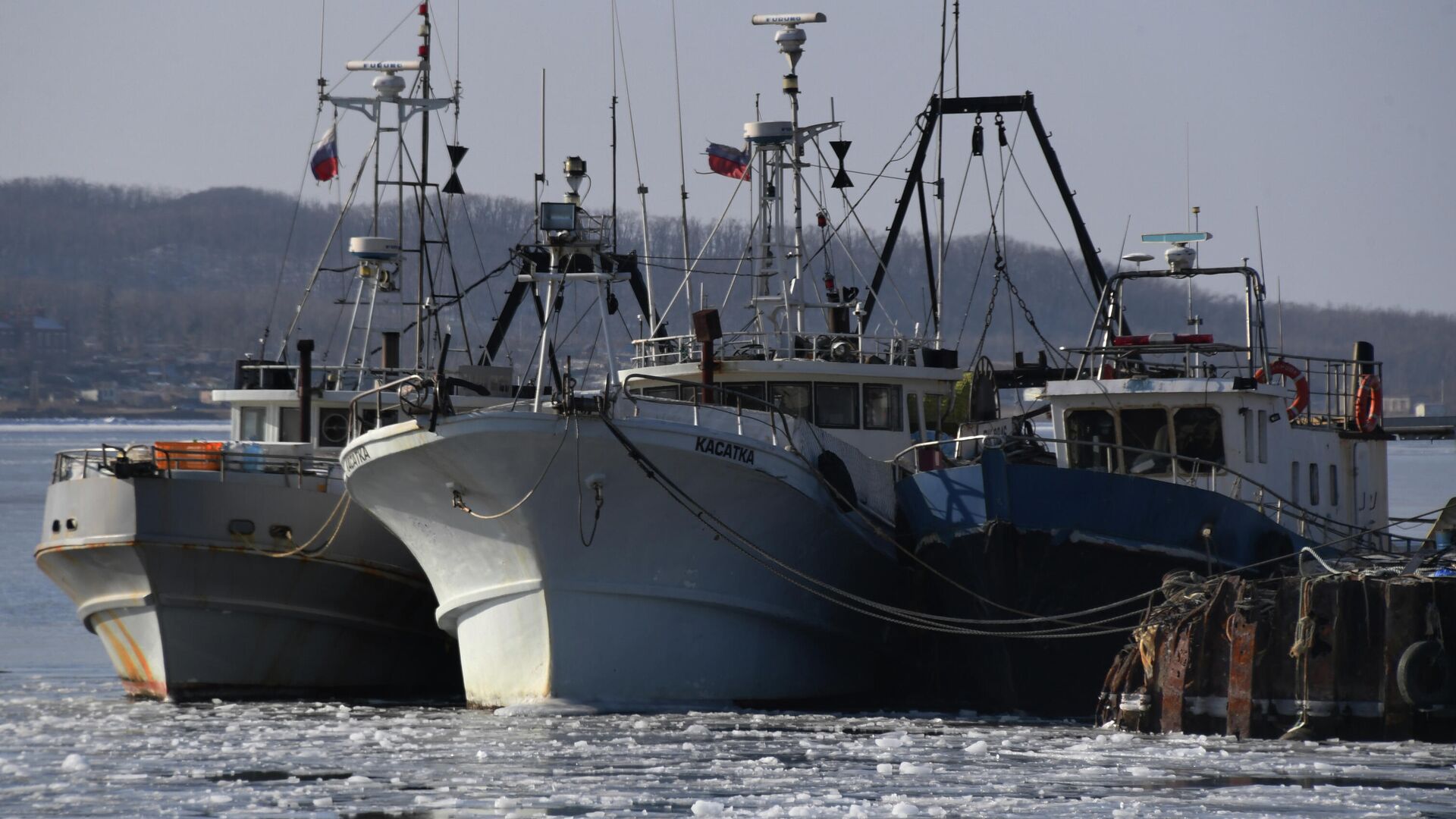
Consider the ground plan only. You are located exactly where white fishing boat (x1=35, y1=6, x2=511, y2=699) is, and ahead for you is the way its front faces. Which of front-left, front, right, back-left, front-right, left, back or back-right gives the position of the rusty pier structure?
left

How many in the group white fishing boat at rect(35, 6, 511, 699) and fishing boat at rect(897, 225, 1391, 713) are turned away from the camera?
0

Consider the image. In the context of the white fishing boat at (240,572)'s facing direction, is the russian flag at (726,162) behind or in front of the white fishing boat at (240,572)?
behind

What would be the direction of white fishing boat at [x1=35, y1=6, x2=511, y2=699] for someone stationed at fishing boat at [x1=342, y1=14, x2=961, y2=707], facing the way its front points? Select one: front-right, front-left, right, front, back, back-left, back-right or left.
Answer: right

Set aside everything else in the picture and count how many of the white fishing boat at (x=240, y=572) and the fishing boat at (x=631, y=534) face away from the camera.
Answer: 0

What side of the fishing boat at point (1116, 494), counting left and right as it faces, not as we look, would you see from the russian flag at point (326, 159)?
right

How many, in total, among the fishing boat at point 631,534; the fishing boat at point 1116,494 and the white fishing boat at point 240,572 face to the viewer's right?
0

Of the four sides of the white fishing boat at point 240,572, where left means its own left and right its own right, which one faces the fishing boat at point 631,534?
left

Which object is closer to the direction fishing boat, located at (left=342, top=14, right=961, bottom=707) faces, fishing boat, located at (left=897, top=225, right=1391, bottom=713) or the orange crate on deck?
the orange crate on deck

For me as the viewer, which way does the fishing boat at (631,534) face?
facing the viewer and to the left of the viewer

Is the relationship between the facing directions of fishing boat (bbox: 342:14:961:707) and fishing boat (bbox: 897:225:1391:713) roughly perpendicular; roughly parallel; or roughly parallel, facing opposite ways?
roughly parallel
